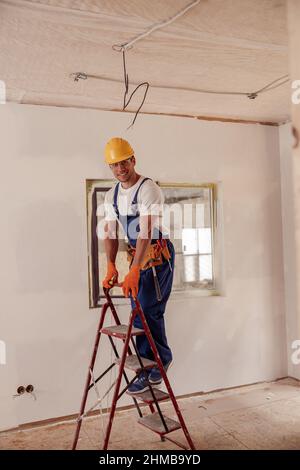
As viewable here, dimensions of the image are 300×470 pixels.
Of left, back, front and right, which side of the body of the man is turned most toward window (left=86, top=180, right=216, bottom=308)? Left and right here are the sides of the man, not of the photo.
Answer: back

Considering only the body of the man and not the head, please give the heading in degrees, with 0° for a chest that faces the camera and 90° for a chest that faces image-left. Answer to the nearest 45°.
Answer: approximately 45°
